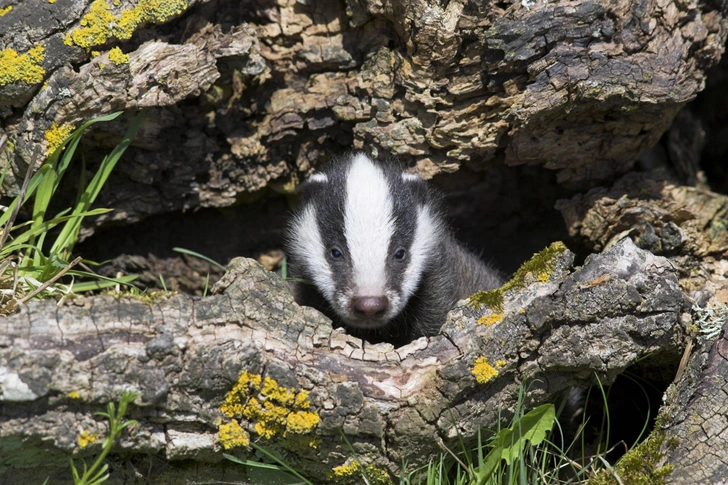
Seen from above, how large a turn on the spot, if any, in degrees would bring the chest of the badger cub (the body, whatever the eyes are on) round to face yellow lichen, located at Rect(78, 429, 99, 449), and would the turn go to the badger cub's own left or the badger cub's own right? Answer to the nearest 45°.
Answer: approximately 45° to the badger cub's own right

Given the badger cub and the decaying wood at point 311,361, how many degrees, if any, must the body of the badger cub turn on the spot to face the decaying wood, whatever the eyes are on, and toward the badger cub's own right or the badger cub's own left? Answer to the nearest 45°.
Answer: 0° — it already faces it

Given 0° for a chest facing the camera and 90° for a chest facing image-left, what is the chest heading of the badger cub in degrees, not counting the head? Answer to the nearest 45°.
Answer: approximately 0°
